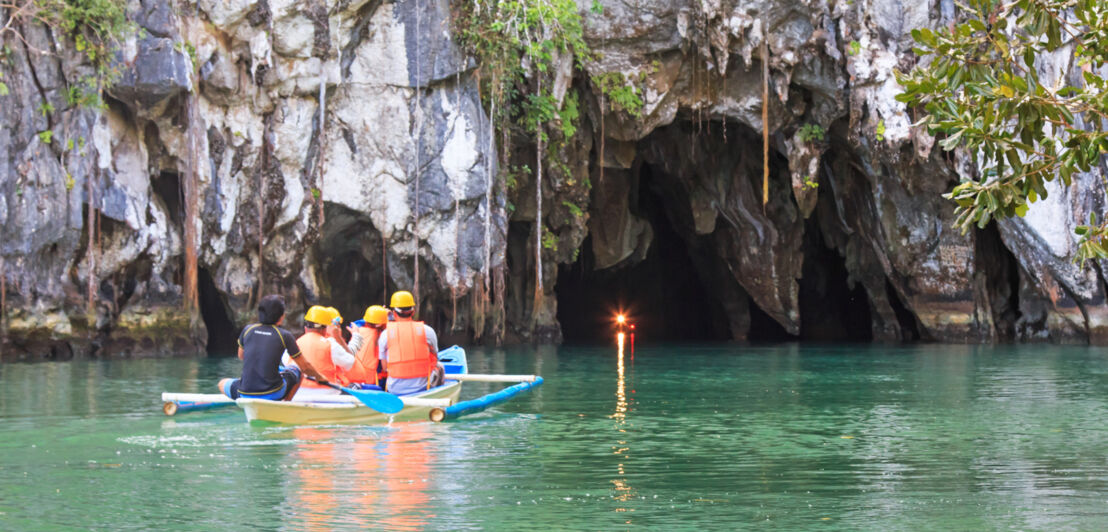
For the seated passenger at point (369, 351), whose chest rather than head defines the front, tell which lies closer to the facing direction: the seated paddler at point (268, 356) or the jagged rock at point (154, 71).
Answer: the jagged rock

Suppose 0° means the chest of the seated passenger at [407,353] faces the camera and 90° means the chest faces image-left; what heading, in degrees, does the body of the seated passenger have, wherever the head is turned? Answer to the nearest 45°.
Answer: approximately 180°

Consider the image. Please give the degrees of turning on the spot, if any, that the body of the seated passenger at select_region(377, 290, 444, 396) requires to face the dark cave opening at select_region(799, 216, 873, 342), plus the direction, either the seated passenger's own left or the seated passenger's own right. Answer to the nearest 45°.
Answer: approximately 45° to the seated passenger's own right

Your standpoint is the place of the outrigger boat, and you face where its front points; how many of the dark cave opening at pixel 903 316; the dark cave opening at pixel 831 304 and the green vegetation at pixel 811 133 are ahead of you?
3

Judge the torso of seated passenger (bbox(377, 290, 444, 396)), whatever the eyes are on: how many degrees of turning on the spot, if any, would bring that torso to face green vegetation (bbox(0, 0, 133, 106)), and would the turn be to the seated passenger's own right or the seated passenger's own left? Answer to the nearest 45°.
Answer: approximately 45° to the seated passenger's own left

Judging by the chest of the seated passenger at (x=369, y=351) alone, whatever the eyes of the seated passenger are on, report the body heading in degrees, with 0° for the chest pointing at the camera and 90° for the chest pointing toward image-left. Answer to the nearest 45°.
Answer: approximately 225°

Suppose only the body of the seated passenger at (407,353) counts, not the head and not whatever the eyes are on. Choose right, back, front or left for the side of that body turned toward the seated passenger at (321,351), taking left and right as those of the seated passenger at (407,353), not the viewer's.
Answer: left

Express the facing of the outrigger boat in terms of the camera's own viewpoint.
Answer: facing away from the viewer and to the right of the viewer

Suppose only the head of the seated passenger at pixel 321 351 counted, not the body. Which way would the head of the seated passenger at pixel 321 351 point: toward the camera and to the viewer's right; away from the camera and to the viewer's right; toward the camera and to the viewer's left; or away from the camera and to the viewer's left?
away from the camera and to the viewer's right

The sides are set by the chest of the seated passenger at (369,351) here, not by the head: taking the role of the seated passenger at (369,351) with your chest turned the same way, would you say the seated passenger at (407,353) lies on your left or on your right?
on your right
